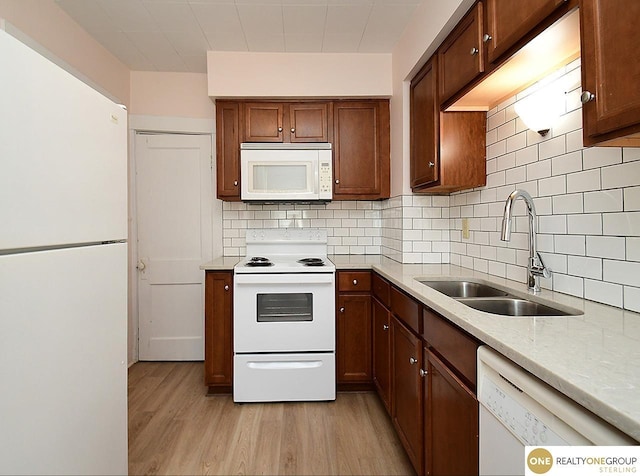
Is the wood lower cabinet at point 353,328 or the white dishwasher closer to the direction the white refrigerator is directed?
the white dishwasher

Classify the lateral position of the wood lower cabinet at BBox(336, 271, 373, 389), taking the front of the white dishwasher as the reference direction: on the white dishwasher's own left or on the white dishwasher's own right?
on the white dishwasher's own right

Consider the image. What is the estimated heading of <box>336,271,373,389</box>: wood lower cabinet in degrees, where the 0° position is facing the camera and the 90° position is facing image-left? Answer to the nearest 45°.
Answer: approximately 0°

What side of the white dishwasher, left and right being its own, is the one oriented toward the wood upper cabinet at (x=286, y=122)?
right

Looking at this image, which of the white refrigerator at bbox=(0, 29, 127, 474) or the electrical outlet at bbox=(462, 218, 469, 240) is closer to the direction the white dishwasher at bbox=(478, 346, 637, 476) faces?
the white refrigerator

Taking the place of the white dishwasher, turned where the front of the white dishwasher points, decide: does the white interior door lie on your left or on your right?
on your right

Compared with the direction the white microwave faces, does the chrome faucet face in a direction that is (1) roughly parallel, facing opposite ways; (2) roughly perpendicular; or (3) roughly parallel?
roughly perpendicular
